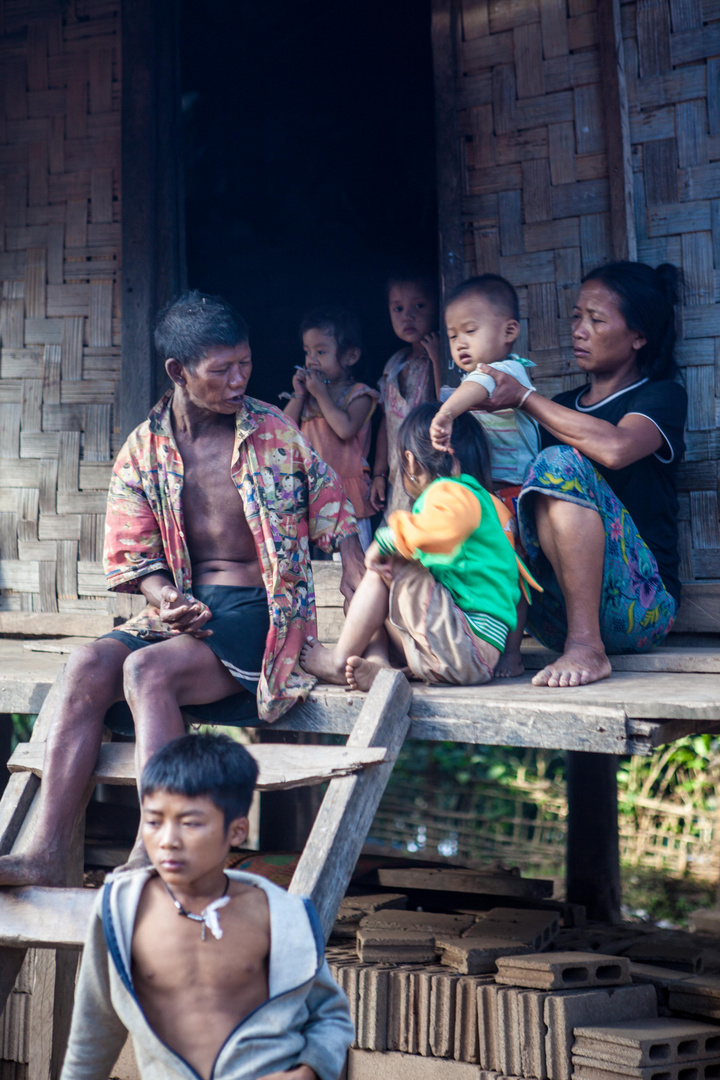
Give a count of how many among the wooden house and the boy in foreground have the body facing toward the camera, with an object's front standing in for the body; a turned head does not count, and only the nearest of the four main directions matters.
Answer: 2

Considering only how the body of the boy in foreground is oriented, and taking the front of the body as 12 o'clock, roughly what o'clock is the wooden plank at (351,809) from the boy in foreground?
The wooden plank is roughly at 7 o'clock from the boy in foreground.

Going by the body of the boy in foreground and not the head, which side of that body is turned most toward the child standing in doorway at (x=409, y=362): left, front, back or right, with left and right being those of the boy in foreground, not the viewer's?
back

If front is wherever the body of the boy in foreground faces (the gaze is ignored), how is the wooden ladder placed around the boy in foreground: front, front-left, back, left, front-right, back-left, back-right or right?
back

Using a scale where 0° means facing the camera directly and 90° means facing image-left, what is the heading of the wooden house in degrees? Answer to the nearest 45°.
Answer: approximately 0°

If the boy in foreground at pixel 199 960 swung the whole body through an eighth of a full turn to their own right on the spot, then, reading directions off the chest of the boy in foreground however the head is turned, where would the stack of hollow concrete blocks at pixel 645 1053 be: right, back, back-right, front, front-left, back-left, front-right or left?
back

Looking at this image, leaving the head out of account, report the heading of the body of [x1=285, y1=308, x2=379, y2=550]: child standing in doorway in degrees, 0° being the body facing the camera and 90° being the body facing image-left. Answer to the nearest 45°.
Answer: approximately 45°
